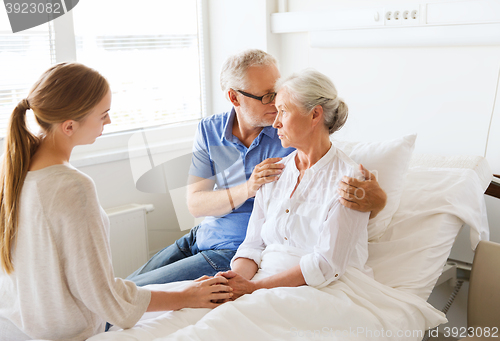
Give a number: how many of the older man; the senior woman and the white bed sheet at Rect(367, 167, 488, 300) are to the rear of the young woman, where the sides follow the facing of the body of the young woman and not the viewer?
0

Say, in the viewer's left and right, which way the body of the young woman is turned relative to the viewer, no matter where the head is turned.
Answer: facing away from the viewer and to the right of the viewer

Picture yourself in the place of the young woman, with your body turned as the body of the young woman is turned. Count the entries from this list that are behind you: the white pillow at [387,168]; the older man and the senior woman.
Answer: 0

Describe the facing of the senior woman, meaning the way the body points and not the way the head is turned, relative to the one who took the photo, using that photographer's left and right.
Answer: facing the viewer and to the left of the viewer

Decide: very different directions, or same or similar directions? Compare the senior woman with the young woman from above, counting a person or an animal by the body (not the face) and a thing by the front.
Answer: very different directions

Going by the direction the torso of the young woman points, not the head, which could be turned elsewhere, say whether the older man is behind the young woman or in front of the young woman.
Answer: in front

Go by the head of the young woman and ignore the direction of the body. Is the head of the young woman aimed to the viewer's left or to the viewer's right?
to the viewer's right
